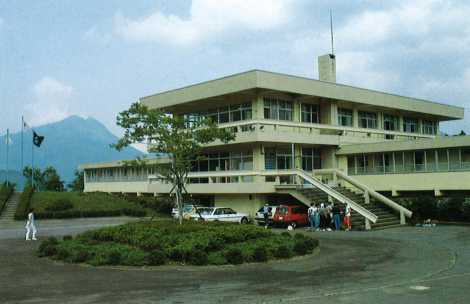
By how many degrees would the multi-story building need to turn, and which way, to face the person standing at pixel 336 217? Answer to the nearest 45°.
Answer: approximately 45° to its right

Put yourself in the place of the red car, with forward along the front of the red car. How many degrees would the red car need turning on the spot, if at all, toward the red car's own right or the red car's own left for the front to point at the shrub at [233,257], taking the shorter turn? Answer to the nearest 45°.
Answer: approximately 45° to the red car's own left

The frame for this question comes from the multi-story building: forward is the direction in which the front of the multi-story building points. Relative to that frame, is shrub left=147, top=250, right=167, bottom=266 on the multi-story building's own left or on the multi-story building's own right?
on the multi-story building's own right

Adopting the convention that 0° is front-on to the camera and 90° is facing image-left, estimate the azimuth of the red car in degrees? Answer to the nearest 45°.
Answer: approximately 45°

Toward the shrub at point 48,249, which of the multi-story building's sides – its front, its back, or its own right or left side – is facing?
right

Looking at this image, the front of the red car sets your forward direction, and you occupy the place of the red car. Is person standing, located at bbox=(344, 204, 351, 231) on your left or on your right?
on your left
